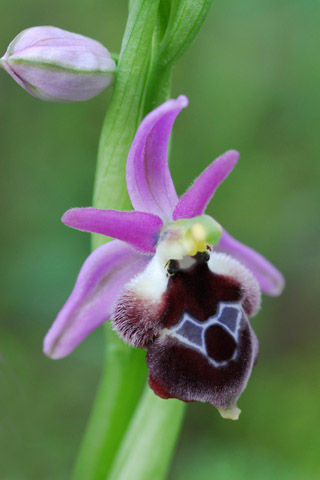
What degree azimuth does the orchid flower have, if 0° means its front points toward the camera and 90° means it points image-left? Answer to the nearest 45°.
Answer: approximately 315°
